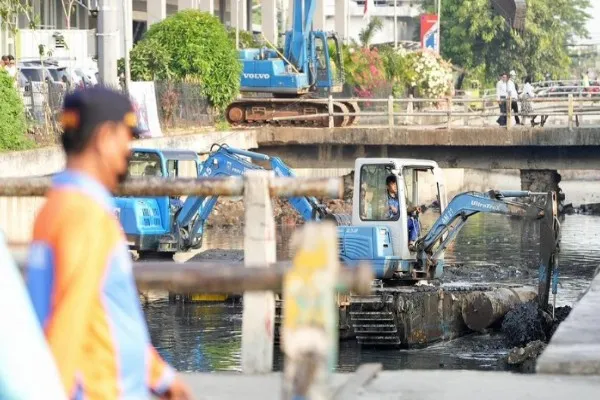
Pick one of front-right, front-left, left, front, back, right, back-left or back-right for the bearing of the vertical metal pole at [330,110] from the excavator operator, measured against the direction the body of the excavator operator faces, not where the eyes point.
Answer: back-left

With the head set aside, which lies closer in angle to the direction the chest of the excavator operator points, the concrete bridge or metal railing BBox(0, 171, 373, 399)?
the metal railing

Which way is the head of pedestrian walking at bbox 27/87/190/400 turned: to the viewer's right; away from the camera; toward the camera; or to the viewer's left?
to the viewer's right

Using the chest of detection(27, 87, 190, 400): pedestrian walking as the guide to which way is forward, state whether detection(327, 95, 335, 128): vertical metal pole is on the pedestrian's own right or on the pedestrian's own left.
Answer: on the pedestrian's own left

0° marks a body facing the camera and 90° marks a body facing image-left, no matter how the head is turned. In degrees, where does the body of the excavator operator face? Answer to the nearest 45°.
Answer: approximately 315°

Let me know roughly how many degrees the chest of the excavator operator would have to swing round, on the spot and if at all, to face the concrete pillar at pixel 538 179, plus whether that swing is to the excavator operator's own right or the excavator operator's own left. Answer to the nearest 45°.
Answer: approximately 135° to the excavator operator's own left

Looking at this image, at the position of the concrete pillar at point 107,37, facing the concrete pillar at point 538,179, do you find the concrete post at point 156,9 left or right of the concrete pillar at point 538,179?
left

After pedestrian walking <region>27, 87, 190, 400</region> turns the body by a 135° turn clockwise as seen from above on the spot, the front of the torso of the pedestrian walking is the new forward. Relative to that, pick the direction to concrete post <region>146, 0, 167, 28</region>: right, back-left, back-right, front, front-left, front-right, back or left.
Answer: back-right

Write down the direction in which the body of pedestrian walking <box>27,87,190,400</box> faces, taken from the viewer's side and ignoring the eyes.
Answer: to the viewer's right
